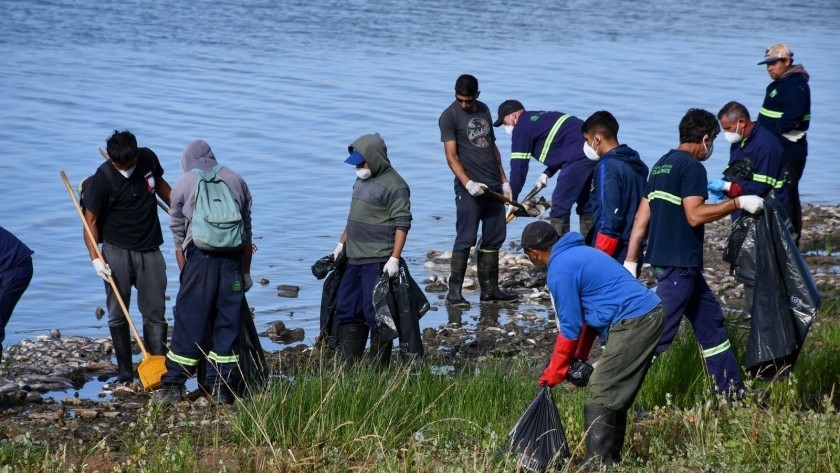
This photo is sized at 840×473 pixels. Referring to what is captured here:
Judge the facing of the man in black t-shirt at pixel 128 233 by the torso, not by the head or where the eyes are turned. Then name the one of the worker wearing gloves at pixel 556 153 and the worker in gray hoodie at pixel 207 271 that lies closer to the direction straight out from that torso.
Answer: the worker in gray hoodie

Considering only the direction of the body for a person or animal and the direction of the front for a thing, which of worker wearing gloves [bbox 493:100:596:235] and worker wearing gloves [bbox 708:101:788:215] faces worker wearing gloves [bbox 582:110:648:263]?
worker wearing gloves [bbox 708:101:788:215]

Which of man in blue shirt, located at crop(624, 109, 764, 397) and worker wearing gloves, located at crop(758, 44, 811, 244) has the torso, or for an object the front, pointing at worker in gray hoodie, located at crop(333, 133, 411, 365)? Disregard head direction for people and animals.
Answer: the worker wearing gloves

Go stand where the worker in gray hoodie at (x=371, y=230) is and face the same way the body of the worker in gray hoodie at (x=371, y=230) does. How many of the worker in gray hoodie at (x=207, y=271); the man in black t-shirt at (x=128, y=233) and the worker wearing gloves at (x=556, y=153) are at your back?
1

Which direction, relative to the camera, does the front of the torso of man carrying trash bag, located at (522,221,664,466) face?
to the viewer's left

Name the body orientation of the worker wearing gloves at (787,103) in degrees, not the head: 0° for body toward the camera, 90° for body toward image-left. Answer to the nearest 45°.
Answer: approximately 45°

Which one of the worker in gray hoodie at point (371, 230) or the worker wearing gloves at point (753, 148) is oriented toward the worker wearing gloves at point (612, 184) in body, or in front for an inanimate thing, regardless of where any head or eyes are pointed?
the worker wearing gloves at point (753, 148)

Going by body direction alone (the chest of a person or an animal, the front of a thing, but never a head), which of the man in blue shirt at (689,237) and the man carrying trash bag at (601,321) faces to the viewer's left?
the man carrying trash bag

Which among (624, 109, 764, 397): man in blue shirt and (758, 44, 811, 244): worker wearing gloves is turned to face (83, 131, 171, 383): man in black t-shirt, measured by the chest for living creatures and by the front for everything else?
the worker wearing gloves

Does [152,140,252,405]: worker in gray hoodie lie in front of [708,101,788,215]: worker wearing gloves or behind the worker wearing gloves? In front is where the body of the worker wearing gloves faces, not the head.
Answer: in front

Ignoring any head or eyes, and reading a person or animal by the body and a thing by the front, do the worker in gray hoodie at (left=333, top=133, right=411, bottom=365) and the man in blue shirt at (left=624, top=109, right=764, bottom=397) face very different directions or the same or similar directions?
very different directions

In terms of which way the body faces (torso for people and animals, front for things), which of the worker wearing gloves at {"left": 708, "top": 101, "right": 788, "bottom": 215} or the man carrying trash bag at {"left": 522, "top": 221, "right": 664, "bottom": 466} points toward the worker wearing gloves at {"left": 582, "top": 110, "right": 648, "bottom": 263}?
the worker wearing gloves at {"left": 708, "top": 101, "right": 788, "bottom": 215}

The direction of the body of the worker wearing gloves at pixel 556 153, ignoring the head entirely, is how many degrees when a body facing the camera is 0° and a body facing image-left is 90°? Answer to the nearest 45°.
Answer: approximately 90°

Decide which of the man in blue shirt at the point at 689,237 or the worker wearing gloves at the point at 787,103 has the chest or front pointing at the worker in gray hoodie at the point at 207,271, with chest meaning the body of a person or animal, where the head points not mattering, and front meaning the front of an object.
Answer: the worker wearing gloves
